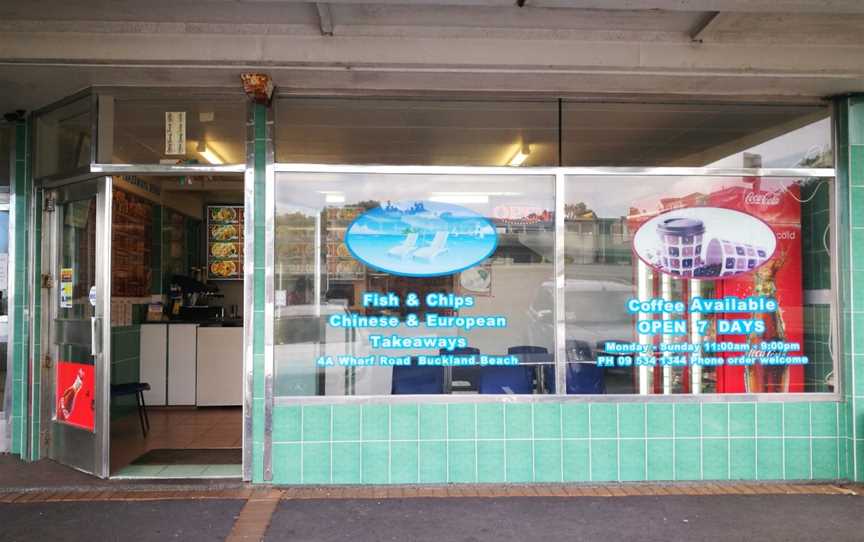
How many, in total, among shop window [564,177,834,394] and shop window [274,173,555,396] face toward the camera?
2

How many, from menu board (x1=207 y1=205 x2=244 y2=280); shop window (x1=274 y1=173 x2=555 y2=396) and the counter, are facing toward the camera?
3

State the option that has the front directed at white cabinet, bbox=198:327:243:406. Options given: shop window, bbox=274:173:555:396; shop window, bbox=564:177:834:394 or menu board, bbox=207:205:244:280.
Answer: the menu board

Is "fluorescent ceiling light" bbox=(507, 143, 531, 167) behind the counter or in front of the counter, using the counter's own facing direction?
in front

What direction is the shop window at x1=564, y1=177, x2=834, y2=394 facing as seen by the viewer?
toward the camera

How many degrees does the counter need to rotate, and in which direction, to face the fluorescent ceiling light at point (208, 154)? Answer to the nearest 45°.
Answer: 0° — it already faces it

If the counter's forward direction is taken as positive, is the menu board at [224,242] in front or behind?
behind

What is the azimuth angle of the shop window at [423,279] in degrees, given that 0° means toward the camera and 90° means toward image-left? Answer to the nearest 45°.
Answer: approximately 0°

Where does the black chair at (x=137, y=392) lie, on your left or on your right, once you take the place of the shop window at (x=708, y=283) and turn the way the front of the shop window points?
on your right

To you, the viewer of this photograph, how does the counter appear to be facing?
facing the viewer

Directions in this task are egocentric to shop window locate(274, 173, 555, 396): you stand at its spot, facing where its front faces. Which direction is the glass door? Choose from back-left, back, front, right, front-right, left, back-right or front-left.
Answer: right

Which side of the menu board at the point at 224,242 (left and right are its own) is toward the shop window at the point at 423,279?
front

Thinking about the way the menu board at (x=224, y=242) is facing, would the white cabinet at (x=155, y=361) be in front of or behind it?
in front

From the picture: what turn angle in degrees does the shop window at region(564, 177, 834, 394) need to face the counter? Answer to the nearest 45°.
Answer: approximately 90° to its right

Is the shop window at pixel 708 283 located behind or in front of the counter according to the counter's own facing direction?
in front
